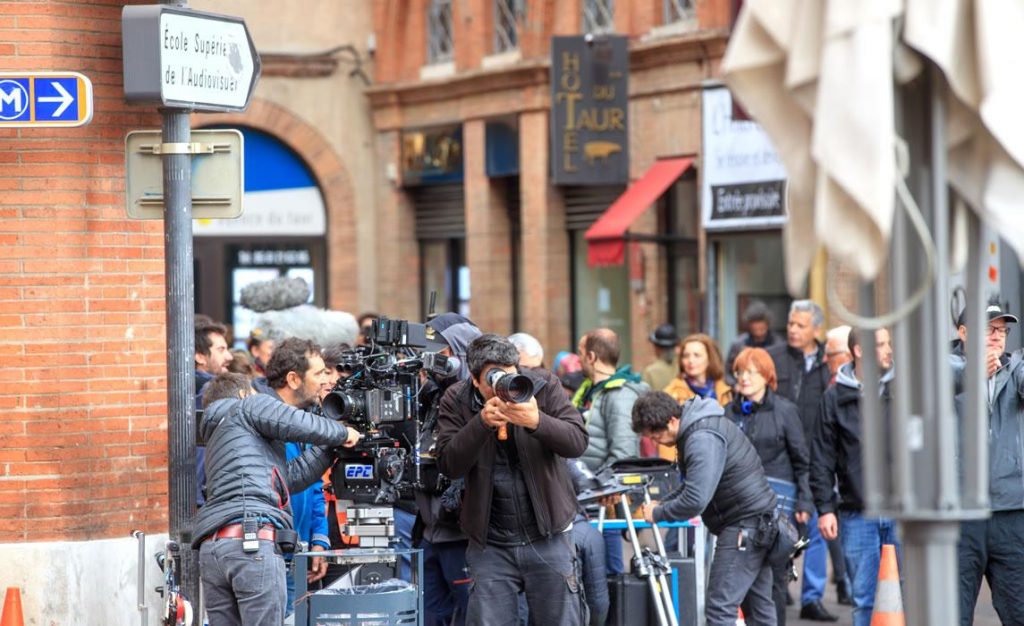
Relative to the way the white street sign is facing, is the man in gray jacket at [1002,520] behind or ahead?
ahead

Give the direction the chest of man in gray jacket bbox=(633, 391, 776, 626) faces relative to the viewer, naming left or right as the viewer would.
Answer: facing to the left of the viewer

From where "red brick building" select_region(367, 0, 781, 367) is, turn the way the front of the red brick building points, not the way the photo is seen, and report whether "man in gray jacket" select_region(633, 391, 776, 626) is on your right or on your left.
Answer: on your left

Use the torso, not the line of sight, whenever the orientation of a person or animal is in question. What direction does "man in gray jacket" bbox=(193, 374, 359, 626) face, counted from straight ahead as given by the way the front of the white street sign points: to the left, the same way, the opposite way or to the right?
to the left

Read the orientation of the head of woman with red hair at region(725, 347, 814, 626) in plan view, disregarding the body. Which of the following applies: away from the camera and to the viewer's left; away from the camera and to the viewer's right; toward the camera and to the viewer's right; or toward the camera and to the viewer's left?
toward the camera and to the viewer's left

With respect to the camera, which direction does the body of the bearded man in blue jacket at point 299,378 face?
to the viewer's right

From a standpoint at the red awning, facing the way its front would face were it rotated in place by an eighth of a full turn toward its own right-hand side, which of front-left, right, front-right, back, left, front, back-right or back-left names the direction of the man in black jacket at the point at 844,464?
left

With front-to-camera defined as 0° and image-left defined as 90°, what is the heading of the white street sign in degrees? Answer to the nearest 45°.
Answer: approximately 315°

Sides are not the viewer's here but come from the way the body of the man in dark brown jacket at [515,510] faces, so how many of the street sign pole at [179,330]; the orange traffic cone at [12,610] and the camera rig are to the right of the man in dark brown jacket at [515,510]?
3

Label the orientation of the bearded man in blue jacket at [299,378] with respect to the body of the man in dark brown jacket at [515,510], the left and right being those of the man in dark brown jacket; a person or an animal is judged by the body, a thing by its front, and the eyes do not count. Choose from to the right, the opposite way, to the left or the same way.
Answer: to the left

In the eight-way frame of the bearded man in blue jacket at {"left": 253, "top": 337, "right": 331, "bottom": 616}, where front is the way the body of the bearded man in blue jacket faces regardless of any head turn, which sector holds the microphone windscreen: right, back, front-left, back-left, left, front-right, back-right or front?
left

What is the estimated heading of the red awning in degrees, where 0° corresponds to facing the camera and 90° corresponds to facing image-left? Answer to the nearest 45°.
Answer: approximately 45°

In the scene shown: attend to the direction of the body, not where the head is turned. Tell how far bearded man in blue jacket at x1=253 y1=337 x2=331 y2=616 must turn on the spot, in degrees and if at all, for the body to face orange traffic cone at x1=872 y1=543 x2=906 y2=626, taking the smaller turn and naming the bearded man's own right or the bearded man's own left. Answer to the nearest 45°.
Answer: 0° — they already face it

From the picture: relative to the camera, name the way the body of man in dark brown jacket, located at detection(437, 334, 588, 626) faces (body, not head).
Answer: toward the camera
